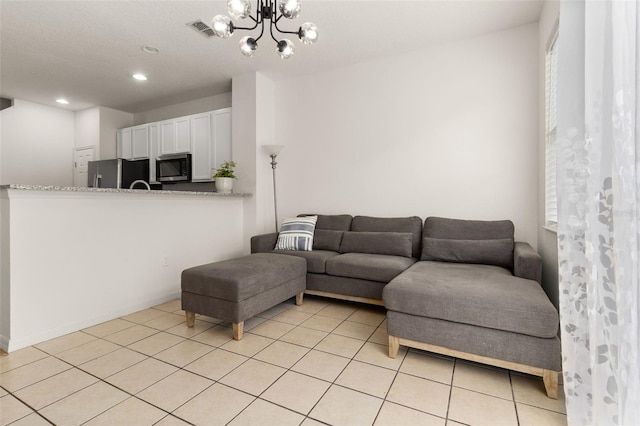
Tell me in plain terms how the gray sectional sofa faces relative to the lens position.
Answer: facing the viewer

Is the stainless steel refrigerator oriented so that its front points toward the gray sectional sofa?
no

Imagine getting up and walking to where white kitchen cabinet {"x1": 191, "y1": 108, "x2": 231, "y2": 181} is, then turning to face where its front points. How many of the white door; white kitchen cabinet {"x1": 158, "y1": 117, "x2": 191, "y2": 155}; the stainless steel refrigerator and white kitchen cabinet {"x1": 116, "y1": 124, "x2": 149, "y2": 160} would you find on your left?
0

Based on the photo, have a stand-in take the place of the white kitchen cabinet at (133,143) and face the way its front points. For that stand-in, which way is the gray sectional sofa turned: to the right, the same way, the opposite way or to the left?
the same way

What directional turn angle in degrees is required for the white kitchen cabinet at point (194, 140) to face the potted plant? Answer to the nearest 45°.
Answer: approximately 45° to its left

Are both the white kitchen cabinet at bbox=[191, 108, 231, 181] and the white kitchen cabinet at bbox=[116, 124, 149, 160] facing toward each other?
no

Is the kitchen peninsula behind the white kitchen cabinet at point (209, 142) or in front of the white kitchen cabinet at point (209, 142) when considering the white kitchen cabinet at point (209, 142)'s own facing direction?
in front

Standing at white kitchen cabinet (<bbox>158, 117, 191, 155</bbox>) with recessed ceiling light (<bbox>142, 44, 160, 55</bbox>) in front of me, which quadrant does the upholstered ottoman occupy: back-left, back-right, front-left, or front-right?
front-left

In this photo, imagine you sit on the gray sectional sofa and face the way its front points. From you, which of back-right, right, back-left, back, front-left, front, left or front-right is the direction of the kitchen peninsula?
right

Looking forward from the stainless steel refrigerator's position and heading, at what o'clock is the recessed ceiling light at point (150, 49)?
The recessed ceiling light is roughly at 10 o'clock from the stainless steel refrigerator.

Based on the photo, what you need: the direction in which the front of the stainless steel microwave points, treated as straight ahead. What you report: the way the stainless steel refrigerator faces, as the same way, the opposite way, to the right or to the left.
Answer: the same way

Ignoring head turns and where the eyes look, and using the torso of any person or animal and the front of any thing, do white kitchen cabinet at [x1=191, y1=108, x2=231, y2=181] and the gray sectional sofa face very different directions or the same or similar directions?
same or similar directions

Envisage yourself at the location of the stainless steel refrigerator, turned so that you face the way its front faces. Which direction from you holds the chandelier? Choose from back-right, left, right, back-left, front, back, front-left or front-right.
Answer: front-left

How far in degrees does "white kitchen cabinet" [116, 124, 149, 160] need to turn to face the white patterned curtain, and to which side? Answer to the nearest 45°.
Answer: approximately 45° to its left

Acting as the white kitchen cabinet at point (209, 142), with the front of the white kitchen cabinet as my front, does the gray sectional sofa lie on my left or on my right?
on my left

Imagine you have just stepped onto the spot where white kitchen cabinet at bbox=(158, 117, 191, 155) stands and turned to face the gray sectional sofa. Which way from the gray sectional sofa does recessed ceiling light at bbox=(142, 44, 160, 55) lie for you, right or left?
right

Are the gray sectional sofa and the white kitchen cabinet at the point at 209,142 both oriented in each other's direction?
no

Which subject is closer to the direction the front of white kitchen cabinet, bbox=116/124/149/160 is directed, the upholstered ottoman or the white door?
the upholstered ottoman

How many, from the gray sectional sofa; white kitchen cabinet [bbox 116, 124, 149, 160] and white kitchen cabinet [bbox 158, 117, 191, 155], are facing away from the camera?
0

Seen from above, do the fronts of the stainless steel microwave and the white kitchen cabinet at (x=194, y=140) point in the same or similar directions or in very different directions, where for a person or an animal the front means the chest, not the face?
same or similar directions

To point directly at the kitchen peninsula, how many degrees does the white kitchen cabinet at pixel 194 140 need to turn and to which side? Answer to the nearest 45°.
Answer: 0° — it already faces it

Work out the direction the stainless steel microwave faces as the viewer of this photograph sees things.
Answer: facing the viewer and to the left of the viewer

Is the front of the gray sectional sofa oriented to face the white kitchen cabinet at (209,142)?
no
